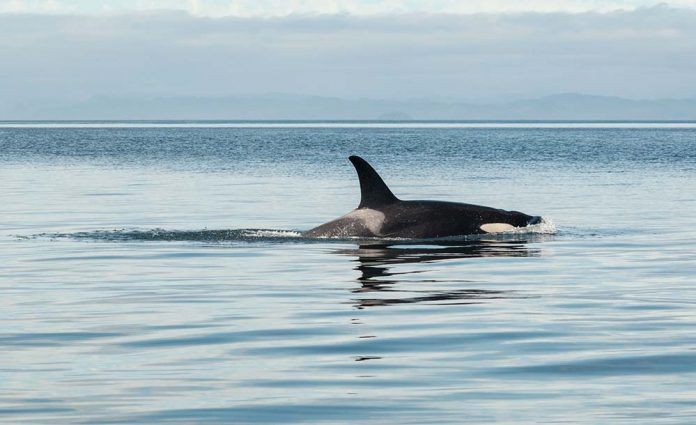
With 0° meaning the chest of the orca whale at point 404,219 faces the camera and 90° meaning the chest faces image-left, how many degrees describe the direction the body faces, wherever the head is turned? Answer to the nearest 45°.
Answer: approximately 270°
